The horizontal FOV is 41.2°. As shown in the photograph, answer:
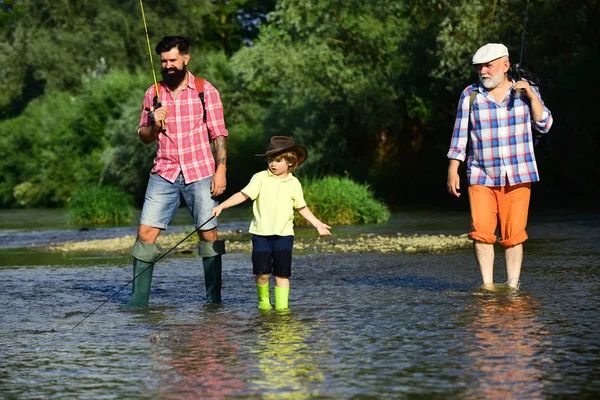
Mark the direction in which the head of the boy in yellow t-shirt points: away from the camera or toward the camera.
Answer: toward the camera

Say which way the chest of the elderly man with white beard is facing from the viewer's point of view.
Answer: toward the camera

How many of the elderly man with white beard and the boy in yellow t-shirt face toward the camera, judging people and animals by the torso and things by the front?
2

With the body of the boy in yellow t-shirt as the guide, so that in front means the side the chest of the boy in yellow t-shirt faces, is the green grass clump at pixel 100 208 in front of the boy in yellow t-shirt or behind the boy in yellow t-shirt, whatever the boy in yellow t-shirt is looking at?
behind

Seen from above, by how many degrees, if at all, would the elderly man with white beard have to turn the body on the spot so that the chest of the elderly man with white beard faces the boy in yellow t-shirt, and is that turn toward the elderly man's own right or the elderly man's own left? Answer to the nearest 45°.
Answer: approximately 45° to the elderly man's own right

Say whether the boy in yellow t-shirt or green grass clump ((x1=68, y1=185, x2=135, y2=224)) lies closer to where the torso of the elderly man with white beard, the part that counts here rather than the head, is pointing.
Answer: the boy in yellow t-shirt

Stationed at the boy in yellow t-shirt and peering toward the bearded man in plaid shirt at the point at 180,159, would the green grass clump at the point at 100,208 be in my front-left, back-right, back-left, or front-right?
front-right

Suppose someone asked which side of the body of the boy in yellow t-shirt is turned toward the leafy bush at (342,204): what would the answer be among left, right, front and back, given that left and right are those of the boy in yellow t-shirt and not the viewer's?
back

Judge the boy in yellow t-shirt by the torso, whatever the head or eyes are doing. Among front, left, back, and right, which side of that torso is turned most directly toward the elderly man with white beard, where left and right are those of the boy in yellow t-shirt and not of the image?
left

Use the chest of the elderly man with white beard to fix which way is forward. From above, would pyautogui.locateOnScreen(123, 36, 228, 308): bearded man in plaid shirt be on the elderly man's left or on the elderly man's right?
on the elderly man's right

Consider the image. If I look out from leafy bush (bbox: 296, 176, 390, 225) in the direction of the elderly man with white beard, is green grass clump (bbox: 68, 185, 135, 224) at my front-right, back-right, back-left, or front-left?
back-right
